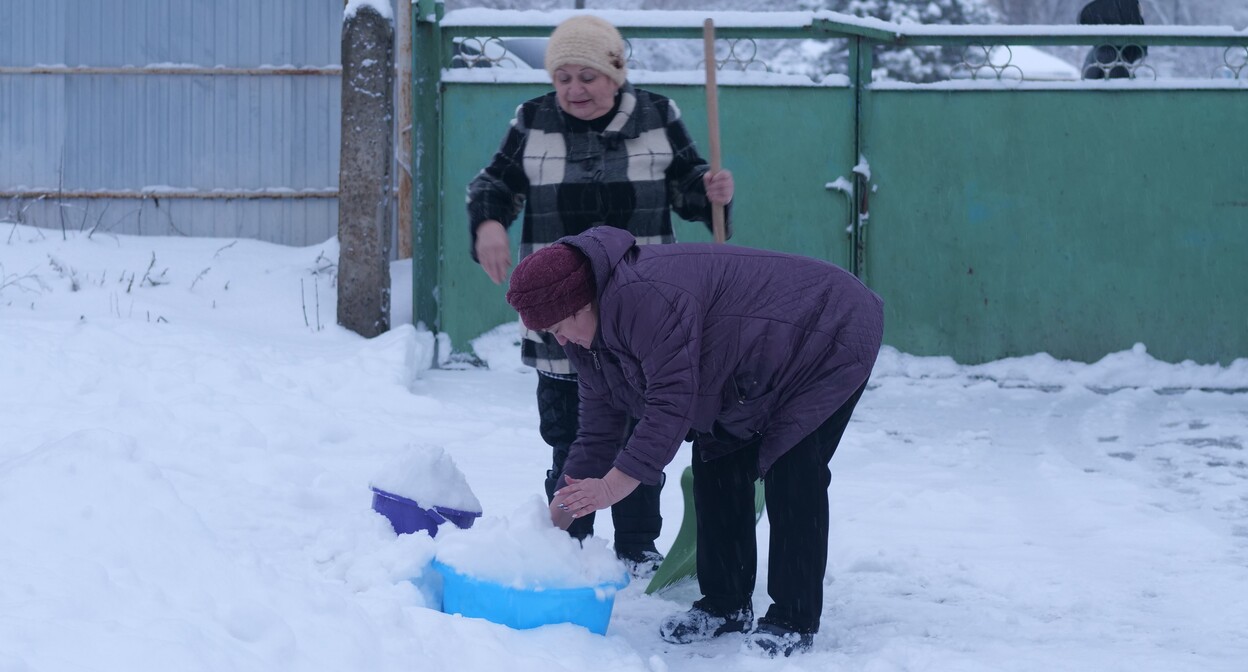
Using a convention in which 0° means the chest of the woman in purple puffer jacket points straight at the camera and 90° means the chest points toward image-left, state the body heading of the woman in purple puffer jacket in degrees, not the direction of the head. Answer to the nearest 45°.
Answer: approximately 90°

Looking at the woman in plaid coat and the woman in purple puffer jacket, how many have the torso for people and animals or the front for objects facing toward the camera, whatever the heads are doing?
1

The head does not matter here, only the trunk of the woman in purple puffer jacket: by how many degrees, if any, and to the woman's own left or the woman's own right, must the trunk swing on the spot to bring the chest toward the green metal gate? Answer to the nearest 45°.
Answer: approximately 90° to the woman's own right

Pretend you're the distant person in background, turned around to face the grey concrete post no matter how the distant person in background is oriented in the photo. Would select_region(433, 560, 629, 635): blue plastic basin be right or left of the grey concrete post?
left

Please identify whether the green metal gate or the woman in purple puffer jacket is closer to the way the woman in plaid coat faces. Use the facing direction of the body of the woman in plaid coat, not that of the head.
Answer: the woman in purple puffer jacket

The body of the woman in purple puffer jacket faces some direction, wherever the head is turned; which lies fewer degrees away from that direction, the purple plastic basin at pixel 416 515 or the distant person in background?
the purple plastic basin

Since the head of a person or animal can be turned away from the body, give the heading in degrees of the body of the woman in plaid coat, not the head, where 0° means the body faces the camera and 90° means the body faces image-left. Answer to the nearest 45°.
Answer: approximately 0°

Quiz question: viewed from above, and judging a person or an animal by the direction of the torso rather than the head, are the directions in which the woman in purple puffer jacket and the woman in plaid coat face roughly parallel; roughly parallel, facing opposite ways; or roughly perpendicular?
roughly perpendicular
